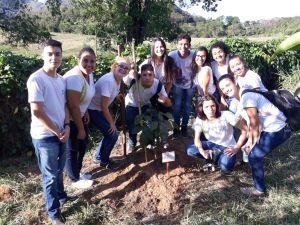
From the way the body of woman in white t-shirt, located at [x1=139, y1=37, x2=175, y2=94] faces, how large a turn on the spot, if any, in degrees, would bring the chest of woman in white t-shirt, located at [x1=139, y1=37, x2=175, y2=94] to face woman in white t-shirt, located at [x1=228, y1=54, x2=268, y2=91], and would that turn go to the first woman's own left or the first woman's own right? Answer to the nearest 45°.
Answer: approximately 45° to the first woman's own left

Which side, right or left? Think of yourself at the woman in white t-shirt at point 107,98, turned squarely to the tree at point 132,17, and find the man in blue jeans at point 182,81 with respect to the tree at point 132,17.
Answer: right

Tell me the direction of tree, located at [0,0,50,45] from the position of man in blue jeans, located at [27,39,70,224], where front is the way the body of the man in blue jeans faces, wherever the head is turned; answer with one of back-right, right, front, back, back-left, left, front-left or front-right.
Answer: back-left

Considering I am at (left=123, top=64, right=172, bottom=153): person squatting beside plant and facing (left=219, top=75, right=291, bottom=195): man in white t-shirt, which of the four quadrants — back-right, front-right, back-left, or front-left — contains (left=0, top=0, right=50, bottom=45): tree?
back-left

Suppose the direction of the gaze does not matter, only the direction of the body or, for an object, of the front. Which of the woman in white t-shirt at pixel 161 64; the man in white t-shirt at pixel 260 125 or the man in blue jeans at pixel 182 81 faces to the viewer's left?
the man in white t-shirt at pixel 260 125
